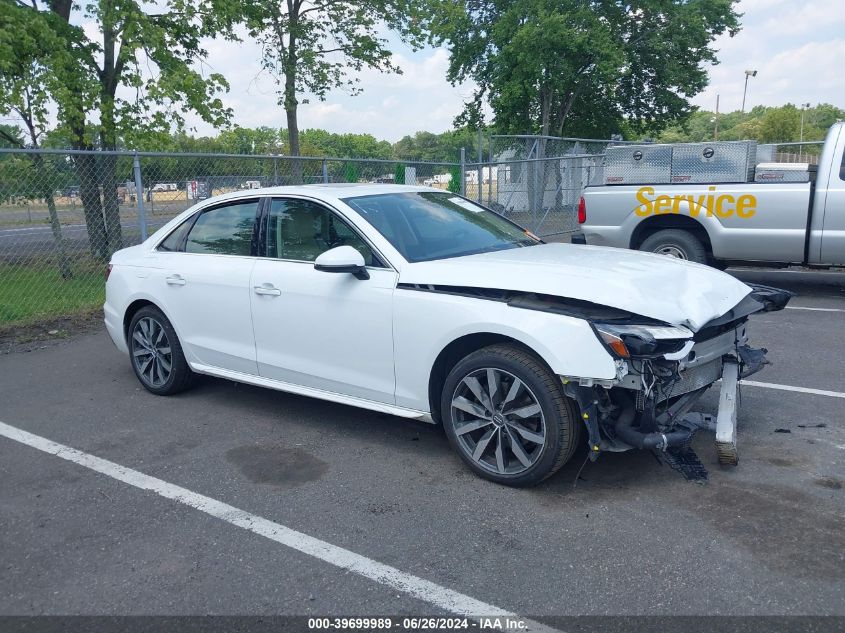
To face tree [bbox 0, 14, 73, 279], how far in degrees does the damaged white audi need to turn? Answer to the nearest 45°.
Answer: approximately 180°

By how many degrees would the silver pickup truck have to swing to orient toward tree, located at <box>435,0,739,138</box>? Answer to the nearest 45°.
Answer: approximately 90° to its left

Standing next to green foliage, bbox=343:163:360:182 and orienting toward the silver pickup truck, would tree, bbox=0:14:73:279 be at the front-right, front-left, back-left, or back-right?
front-right

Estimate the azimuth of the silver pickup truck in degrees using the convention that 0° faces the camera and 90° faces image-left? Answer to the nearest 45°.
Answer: approximately 270°

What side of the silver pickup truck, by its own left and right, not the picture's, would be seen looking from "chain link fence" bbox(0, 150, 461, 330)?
back

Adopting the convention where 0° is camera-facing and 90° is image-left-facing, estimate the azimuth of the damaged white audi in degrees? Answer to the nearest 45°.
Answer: approximately 315°

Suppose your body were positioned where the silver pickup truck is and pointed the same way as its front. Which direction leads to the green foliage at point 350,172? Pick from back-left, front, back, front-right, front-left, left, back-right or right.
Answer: back

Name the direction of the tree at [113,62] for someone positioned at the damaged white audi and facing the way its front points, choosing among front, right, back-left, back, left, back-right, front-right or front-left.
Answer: back

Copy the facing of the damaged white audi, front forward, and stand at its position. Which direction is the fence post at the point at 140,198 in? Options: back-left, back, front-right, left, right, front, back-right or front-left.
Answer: back

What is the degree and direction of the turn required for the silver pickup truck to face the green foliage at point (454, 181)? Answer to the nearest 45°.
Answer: approximately 135° to its left

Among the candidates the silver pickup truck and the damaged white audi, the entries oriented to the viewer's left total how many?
0

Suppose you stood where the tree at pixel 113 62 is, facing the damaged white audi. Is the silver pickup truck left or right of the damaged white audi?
left

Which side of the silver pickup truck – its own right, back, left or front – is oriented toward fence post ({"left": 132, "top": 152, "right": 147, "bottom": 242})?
back
